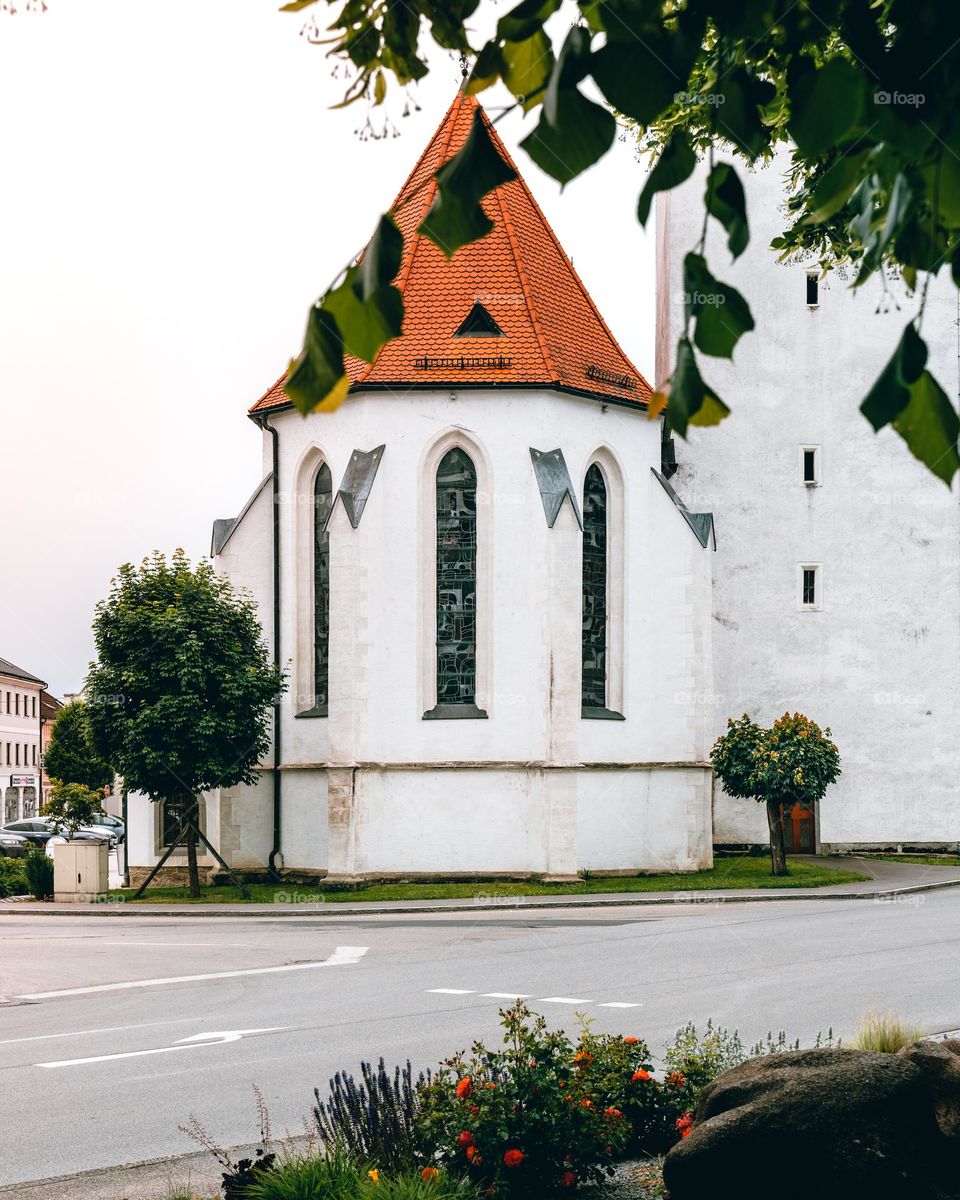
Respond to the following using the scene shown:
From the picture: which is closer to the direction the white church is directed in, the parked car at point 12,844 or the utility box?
the utility box

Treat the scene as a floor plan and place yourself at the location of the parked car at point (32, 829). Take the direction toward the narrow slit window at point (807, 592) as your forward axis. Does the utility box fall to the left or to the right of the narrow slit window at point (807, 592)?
right

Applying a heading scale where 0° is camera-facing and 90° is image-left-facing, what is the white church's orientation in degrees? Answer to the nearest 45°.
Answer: approximately 180°

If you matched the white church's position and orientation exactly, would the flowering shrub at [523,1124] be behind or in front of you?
in front

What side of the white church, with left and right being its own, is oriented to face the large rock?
back

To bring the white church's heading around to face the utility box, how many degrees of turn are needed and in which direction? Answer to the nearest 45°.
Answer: approximately 45° to its right
